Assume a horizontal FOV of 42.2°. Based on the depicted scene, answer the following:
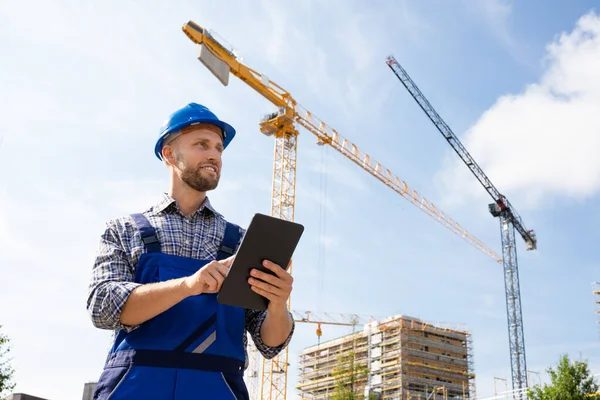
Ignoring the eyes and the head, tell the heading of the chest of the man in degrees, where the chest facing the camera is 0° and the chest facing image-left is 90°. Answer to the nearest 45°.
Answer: approximately 315°

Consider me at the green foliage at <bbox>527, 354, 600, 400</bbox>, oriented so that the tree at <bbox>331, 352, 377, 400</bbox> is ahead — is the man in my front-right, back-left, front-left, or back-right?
back-left

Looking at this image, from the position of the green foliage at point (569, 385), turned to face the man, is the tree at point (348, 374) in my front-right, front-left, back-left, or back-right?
back-right

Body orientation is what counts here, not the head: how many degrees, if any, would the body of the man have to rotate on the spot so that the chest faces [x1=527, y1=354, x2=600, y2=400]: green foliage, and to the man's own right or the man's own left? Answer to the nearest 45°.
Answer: approximately 90° to the man's own left

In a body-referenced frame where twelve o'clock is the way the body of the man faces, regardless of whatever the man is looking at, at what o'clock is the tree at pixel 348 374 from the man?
The tree is roughly at 8 o'clock from the man.
